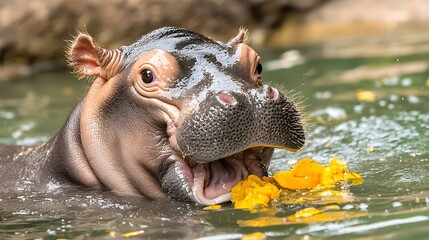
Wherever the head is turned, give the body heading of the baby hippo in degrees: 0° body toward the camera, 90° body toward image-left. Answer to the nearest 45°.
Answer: approximately 315°

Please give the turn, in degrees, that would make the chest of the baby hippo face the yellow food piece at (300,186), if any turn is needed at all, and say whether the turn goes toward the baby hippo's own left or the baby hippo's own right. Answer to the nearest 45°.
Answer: approximately 45° to the baby hippo's own left

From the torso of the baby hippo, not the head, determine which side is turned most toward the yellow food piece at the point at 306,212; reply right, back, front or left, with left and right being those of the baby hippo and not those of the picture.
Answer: front

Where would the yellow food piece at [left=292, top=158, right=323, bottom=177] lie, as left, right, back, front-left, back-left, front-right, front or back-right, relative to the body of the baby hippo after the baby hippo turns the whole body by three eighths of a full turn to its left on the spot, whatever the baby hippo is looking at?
right
